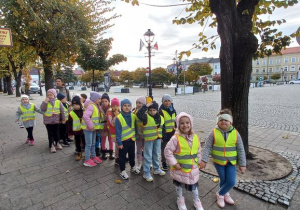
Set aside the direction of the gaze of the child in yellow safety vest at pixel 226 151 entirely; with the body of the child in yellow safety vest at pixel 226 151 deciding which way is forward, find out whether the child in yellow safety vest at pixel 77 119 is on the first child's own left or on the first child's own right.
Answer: on the first child's own right

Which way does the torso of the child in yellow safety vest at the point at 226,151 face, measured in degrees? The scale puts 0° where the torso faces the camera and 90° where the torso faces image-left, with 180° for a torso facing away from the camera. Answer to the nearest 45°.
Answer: approximately 0°

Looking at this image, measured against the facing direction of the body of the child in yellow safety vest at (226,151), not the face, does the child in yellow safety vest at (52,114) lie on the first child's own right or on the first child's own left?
on the first child's own right

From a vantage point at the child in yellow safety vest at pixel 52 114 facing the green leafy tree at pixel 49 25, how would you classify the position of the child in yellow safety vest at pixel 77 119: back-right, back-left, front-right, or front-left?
back-right

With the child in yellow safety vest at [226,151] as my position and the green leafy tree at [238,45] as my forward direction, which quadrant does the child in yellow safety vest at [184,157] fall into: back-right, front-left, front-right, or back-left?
back-left

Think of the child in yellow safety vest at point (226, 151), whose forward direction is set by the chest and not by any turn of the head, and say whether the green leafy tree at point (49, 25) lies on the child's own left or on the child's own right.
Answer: on the child's own right
